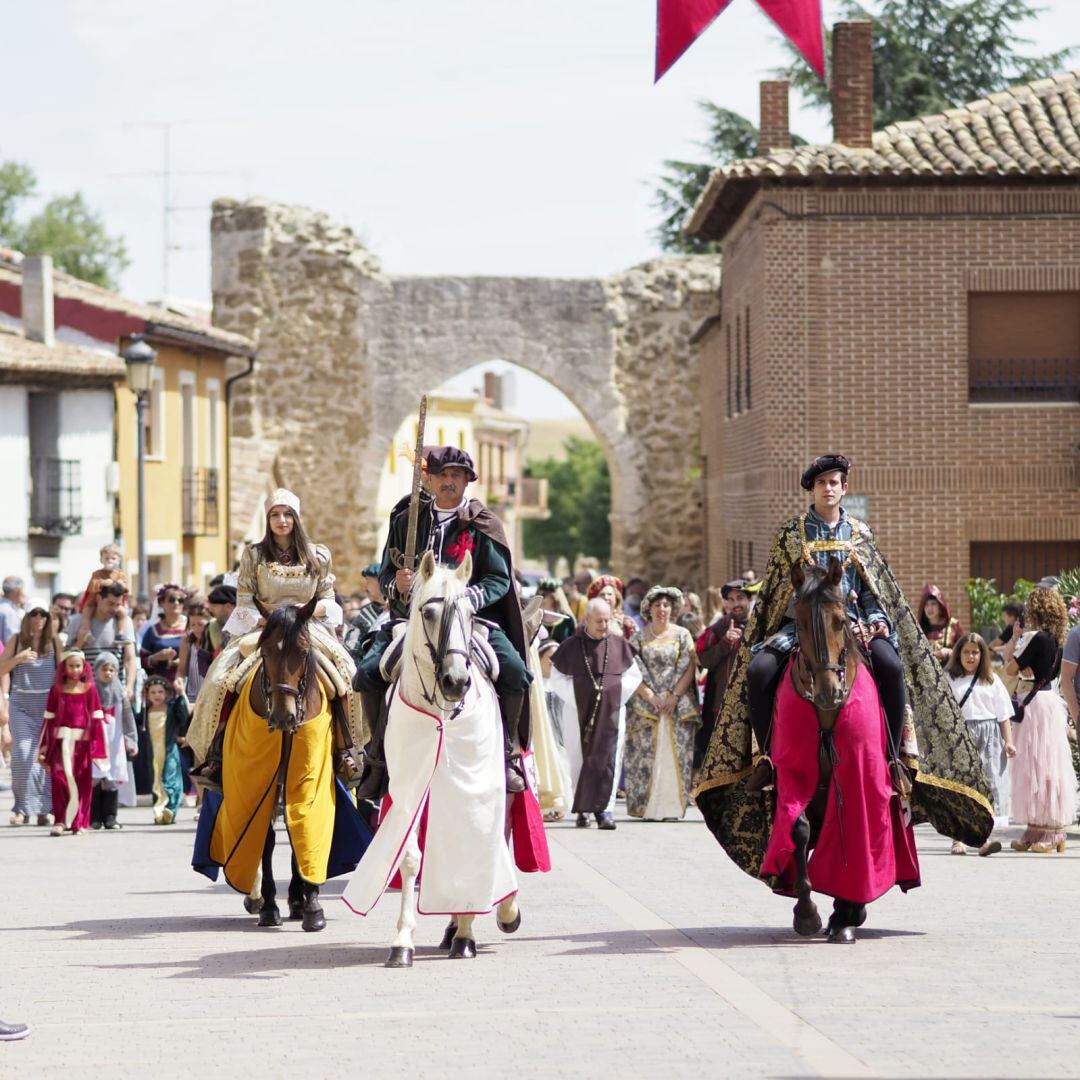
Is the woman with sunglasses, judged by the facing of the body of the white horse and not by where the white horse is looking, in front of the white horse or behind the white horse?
behind

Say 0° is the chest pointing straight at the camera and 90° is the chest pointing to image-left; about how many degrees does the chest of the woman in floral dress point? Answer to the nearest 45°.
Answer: approximately 0°

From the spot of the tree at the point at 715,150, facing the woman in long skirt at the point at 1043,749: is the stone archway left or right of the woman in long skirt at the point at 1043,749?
right

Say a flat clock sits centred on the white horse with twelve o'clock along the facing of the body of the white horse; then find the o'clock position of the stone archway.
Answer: The stone archway is roughly at 6 o'clock from the white horse.

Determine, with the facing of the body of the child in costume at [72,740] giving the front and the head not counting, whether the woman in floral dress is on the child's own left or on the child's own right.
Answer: on the child's own left

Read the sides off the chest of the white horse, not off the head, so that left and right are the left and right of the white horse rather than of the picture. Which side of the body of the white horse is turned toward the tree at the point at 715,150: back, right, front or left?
back

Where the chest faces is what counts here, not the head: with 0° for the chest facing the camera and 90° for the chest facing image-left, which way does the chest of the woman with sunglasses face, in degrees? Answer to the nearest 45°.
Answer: approximately 315°

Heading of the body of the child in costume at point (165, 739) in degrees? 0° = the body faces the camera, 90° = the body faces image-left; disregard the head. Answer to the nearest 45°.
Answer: approximately 0°
